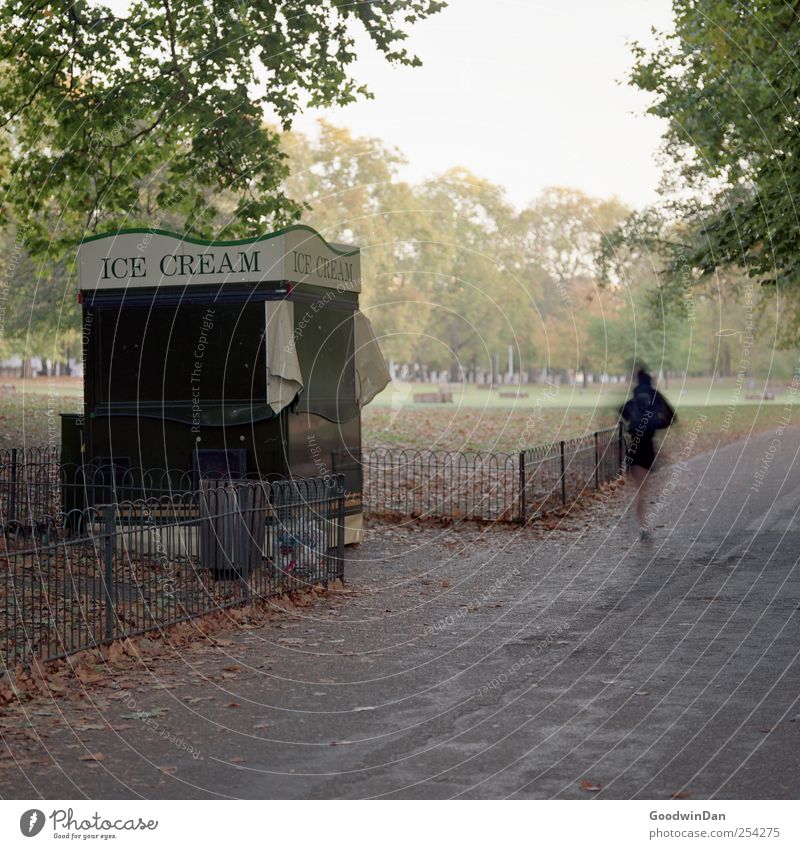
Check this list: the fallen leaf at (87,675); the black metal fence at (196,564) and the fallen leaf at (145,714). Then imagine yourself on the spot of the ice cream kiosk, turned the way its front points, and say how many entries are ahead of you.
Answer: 3

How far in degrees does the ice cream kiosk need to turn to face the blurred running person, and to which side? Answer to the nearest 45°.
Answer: approximately 90° to its left

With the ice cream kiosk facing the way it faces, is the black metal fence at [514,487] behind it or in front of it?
behind

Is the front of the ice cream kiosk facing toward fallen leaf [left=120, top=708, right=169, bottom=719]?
yes

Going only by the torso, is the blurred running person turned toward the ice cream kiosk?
no

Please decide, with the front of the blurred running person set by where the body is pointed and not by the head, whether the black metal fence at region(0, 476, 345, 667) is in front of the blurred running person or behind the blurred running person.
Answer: behind

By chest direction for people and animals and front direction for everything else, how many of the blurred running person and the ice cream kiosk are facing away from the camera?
1

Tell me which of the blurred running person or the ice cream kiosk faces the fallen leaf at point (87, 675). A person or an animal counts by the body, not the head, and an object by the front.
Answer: the ice cream kiosk

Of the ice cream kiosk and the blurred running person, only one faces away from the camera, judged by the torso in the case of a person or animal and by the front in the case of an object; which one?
the blurred running person

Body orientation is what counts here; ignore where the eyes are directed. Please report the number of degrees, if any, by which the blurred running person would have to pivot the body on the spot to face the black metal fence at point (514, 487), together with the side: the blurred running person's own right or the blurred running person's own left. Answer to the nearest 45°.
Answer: approximately 45° to the blurred running person's own left

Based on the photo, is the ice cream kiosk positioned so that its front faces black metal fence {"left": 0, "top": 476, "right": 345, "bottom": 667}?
yes

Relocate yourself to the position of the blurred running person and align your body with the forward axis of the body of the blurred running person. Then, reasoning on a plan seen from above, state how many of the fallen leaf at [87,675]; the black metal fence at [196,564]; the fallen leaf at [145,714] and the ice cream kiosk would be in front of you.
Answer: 0

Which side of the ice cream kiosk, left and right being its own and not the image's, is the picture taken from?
front

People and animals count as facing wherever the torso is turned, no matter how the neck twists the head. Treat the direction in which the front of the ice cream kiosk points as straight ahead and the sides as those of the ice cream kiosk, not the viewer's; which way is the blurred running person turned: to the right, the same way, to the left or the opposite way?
the opposite way

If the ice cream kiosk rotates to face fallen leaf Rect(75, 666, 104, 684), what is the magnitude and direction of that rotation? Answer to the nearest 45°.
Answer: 0° — it already faces it

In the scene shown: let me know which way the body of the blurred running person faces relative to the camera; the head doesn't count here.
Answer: away from the camera

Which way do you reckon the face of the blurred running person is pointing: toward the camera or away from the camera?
away from the camera
